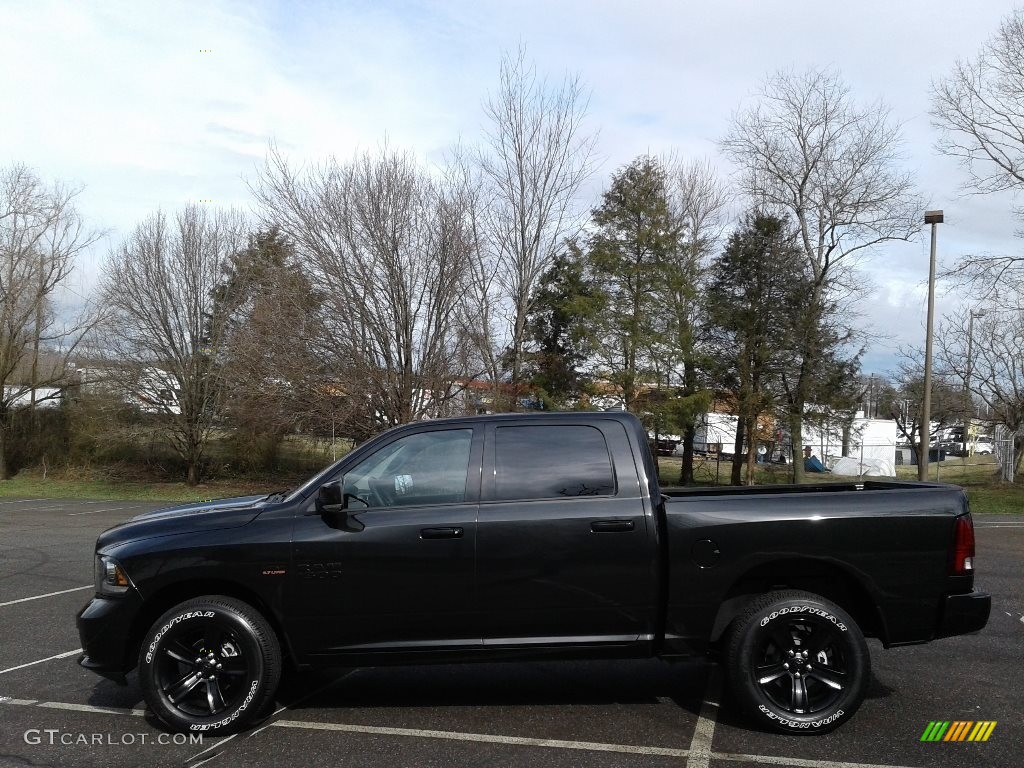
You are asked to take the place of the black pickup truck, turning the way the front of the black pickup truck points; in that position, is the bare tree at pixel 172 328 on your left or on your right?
on your right

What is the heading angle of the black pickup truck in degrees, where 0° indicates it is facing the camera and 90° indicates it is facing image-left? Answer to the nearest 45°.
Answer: approximately 90°
